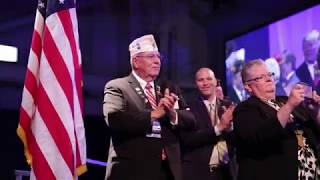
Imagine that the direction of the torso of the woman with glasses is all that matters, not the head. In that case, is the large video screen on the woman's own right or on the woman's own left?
on the woman's own left

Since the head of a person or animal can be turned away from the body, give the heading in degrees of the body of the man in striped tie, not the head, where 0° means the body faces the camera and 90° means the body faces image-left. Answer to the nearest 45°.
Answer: approximately 315°

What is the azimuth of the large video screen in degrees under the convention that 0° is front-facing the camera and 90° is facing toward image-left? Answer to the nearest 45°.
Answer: approximately 45°

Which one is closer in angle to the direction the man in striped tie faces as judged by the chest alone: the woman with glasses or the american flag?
the woman with glasses
